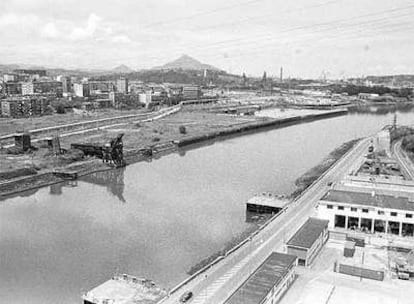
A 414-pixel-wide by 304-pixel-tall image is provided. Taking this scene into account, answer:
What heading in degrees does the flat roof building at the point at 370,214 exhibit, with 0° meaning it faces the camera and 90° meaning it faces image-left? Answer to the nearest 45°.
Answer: approximately 0°

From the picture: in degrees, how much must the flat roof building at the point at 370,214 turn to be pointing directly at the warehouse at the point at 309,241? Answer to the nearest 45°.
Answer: approximately 45° to its right

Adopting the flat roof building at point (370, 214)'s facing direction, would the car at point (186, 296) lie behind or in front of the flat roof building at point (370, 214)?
in front

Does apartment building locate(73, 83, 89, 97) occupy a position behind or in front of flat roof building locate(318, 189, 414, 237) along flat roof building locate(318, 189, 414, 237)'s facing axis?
behind

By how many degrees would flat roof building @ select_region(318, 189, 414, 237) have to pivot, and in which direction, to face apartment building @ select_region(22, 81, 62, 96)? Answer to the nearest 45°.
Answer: approximately 135° to its right

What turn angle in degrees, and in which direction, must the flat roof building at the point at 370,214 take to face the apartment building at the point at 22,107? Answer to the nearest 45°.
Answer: approximately 135° to its right

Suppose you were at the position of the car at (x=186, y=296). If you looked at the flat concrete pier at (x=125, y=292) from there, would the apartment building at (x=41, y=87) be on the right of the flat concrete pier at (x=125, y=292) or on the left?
right

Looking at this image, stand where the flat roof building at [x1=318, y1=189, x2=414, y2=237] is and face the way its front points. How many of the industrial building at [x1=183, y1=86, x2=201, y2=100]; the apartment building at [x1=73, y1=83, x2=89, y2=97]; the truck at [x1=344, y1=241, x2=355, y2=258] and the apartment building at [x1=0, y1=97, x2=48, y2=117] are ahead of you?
1

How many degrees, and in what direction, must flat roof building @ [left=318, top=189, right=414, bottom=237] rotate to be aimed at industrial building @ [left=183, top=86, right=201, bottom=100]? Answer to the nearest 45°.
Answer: approximately 135° to its right

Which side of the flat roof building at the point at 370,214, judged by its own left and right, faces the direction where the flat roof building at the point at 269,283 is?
front

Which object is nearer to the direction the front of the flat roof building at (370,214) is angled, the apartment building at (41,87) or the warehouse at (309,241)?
the warehouse

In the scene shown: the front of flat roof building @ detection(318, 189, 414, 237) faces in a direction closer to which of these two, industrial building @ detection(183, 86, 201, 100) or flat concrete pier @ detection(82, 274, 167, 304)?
the flat concrete pier
